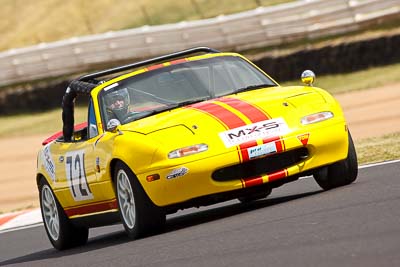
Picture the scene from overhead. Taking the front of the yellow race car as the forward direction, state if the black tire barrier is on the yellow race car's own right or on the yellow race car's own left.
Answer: on the yellow race car's own left

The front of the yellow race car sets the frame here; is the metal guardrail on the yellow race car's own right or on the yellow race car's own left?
on the yellow race car's own left

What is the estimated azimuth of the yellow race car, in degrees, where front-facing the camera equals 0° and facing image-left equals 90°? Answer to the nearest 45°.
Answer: approximately 315°
